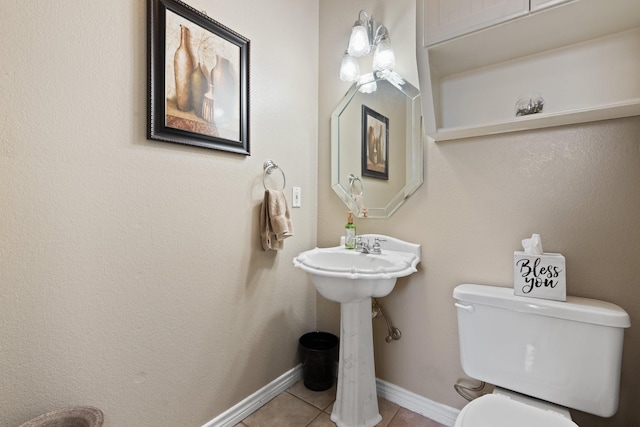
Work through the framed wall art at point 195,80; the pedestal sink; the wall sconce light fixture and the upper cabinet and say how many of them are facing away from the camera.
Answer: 0

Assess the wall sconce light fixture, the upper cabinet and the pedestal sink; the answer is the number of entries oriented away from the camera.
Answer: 0

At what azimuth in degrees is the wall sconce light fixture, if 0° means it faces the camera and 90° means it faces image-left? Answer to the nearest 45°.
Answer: approximately 45°

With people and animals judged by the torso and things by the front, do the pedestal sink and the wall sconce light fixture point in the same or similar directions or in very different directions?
same or similar directions

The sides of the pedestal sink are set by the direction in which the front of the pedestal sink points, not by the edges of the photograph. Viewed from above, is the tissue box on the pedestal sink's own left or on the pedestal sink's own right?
on the pedestal sink's own left

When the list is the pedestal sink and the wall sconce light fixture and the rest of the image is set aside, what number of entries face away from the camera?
0

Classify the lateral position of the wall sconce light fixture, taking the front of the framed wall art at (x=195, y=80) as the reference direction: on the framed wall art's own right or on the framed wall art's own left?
on the framed wall art's own left

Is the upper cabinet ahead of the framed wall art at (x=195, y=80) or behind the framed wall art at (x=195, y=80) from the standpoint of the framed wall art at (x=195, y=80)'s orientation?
ahead

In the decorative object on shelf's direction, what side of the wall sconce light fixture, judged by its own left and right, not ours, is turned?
left

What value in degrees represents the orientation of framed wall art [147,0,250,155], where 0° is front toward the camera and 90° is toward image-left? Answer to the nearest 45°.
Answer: approximately 315°

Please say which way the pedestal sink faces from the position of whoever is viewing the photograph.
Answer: facing the viewer and to the left of the viewer

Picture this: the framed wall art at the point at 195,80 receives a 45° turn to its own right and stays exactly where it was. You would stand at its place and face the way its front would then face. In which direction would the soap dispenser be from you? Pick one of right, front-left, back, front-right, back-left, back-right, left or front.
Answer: left
